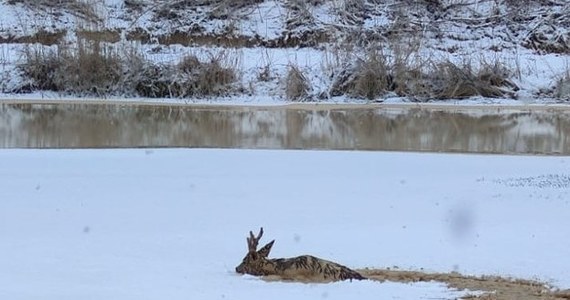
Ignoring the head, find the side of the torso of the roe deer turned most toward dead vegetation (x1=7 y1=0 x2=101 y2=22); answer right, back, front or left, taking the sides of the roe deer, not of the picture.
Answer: right

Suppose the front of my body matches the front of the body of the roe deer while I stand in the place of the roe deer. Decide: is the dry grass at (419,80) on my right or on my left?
on my right

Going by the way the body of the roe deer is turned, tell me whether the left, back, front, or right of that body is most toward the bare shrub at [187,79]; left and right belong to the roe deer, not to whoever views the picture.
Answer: right

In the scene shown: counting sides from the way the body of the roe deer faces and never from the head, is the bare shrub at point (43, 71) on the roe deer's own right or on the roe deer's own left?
on the roe deer's own right

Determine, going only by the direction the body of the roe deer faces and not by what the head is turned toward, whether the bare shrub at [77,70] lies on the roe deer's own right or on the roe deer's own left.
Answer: on the roe deer's own right

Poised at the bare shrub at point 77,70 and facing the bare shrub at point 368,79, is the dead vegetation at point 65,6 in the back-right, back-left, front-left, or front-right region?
back-left

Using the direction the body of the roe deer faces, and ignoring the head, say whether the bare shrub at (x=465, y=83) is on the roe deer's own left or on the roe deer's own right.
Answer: on the roe deer's own right

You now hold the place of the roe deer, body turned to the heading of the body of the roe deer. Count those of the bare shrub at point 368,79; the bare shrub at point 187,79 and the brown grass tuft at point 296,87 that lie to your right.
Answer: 3

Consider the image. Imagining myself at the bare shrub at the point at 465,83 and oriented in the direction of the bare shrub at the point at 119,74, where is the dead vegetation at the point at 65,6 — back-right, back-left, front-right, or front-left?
front-right

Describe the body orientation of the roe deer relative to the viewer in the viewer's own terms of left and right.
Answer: facing to the left of the viewer
